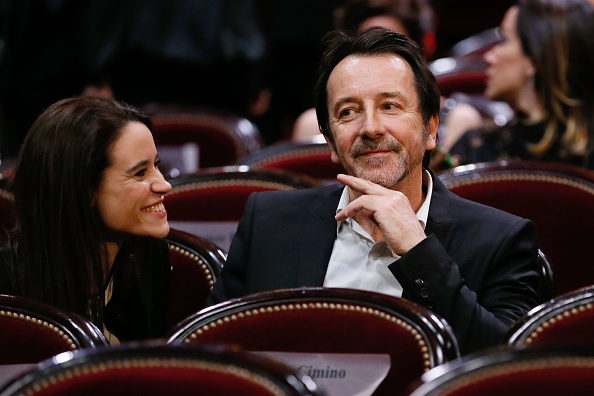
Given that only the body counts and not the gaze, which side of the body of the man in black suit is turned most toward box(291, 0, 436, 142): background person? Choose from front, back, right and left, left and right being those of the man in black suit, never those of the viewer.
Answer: back

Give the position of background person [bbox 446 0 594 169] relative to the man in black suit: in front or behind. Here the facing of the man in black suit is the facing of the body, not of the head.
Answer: behind

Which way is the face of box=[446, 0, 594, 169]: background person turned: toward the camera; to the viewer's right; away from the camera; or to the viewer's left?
to the viewer's left

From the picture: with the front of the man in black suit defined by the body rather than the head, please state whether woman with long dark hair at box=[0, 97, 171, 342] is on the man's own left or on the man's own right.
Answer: on the man's own right
